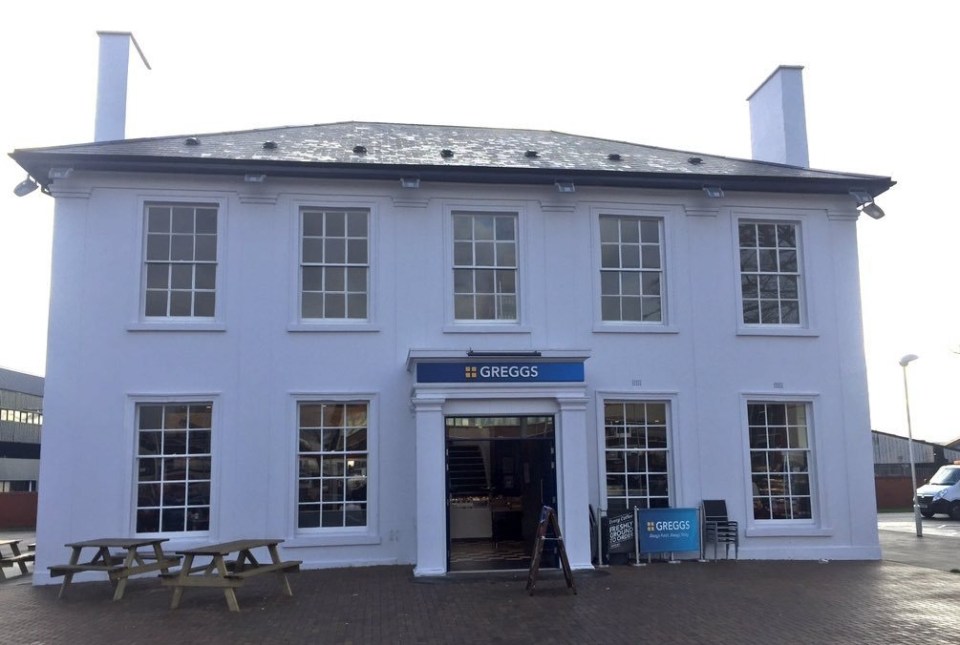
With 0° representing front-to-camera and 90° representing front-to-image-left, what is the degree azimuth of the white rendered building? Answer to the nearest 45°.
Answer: approximately 0°

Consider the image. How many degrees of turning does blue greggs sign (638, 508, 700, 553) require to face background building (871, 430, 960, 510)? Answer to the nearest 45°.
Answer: approximately 180°

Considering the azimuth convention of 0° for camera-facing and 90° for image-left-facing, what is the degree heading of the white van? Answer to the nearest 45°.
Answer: approximately 45°

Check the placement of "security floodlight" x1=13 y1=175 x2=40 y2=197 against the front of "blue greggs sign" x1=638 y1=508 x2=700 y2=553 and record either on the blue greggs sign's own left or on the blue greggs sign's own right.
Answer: on the blue greggs sign's own right

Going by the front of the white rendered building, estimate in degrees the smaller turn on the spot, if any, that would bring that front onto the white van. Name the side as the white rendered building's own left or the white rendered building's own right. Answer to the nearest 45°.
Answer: approximately 135° to the white rendered building's own left

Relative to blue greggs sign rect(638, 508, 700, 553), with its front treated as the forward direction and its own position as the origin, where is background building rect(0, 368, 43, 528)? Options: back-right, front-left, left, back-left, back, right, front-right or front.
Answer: back-right

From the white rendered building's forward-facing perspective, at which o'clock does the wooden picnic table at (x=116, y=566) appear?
The wooden picnic table is roughly at 2 o'clock from the white rendered building.

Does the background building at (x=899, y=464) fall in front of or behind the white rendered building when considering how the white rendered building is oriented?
behind
